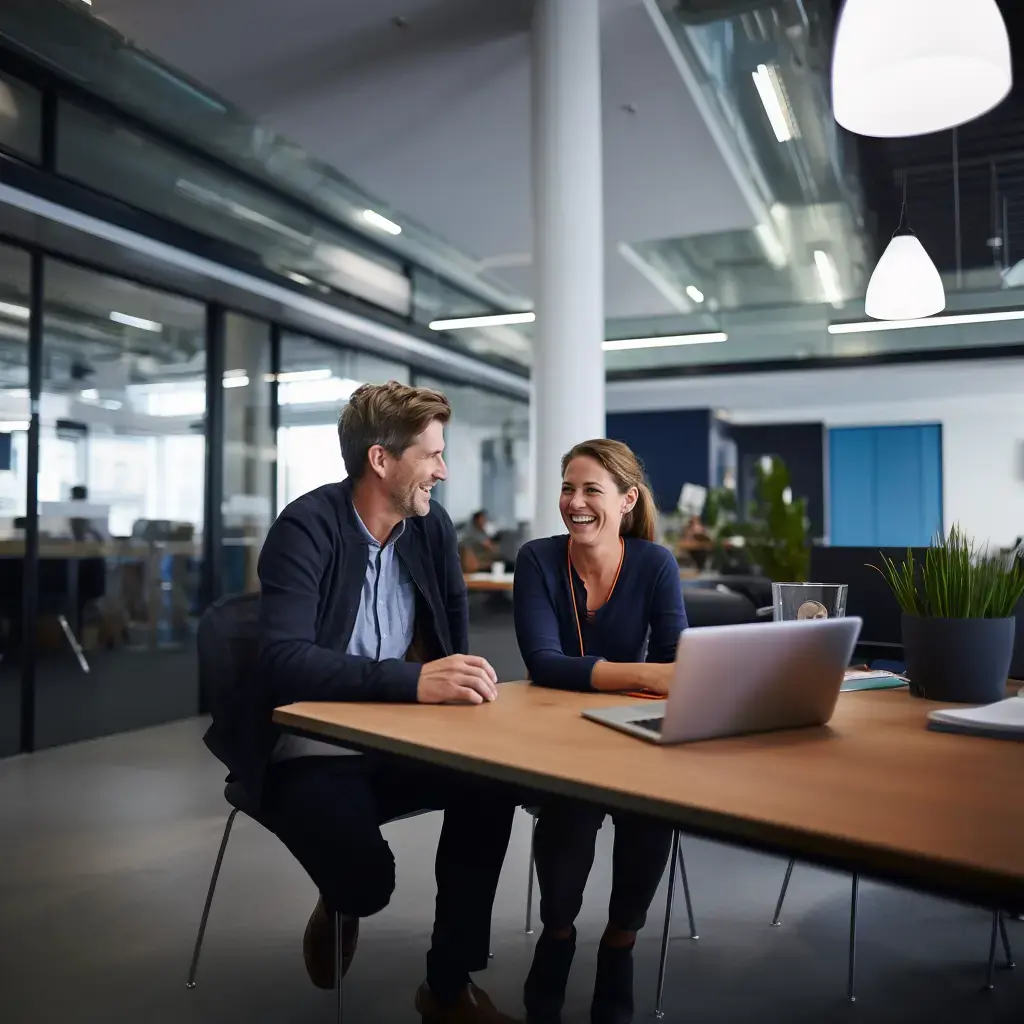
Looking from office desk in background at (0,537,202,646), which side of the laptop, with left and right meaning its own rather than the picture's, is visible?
front

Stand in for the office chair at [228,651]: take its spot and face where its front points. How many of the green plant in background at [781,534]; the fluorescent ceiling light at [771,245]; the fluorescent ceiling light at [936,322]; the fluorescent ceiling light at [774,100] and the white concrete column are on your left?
5

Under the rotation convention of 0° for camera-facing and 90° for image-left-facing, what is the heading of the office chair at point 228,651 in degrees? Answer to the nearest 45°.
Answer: approximately 315°

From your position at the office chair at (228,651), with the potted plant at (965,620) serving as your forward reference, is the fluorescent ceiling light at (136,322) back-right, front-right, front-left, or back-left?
back-left

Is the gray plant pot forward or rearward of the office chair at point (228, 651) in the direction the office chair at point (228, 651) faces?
forward

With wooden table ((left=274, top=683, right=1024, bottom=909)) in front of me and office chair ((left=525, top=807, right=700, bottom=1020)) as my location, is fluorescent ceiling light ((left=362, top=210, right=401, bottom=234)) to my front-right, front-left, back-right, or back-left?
back-right

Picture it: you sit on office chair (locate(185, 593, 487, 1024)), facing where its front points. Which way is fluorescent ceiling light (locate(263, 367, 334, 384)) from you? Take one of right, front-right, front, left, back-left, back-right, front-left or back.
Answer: back-left

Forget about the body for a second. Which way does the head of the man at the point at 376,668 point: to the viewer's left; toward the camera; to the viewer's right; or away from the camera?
to the viewer's right

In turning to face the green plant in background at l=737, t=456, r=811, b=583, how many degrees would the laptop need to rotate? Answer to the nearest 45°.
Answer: approximately 45° to its right

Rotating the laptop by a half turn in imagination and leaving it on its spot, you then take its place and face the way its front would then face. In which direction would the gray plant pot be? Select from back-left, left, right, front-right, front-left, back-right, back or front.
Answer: left

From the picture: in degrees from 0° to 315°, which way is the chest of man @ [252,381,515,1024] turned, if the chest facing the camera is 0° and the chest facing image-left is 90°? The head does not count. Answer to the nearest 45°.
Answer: approximately 315°

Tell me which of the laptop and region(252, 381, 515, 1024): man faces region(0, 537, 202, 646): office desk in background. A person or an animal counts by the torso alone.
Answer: the laptop

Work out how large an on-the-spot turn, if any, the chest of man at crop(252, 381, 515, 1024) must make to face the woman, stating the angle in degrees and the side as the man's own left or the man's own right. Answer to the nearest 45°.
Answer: approximately 90° to the man's own left

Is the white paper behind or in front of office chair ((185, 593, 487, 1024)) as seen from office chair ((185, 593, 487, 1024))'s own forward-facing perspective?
in front

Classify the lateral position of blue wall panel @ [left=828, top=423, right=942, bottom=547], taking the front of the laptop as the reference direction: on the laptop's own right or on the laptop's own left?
on the laptop's own right
